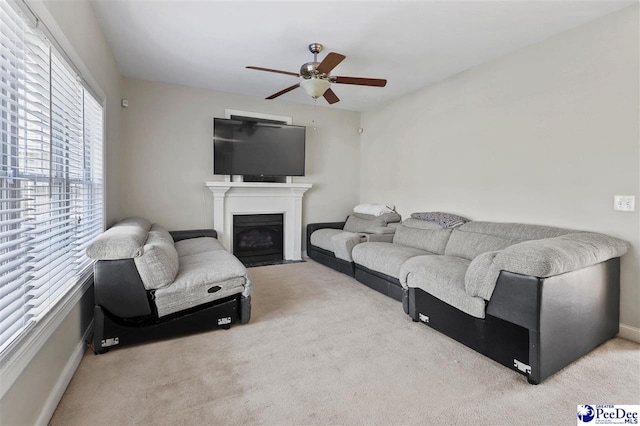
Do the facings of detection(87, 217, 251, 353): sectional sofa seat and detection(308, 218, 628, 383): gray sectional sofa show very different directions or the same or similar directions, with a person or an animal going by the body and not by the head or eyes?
very different directions

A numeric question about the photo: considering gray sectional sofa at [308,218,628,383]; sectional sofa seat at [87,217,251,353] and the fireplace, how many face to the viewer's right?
1

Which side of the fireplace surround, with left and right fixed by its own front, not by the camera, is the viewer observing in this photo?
front

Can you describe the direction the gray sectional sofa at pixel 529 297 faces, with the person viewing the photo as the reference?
facing the viewer and to the left of the viewer

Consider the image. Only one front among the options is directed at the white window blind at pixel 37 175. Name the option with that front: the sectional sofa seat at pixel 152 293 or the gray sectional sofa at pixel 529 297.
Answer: the gray sectional sofa

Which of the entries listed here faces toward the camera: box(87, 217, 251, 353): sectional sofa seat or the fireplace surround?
the fireplace surround

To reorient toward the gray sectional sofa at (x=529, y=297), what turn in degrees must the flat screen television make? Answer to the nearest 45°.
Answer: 0° — it already faces it

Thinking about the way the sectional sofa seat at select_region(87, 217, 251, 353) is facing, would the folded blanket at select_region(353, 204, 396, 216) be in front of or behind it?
in front

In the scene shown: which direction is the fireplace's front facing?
toward the camera
